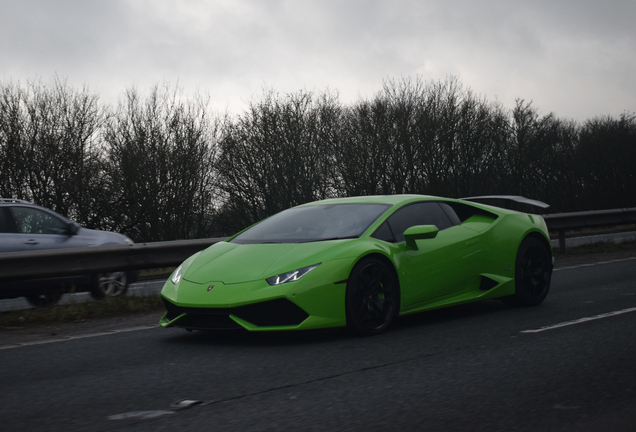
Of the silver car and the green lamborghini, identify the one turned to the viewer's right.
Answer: the silver car

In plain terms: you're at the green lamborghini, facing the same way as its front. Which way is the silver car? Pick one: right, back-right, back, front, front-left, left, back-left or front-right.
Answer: right

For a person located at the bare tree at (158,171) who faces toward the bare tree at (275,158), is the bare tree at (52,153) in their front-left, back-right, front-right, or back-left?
back-left

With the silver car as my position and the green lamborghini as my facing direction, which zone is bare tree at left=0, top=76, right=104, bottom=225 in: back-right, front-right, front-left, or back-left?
back-left

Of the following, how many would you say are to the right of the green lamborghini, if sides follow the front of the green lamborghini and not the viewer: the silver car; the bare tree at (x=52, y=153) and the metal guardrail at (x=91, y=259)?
3

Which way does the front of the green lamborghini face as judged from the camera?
facing the viewer and to the left of the viewer

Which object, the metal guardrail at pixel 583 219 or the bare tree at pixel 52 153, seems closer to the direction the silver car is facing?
the metal guardrail

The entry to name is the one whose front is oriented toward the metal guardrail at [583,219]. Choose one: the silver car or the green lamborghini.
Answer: the silver car

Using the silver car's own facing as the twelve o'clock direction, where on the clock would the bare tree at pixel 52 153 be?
The bare tree is roughly at 9 o'clock from the silver car.

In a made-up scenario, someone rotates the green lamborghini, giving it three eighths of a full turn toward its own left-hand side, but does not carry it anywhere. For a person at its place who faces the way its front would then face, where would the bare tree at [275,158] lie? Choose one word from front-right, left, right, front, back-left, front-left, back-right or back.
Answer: left

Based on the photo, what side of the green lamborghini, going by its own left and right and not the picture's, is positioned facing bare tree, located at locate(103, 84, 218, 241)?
right

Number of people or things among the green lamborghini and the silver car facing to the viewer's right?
1

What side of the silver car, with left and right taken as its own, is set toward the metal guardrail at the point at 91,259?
right

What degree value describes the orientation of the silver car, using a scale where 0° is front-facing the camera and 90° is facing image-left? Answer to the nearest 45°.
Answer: approximately 270°

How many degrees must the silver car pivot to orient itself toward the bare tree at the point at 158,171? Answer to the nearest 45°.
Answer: approximately 90° to its left

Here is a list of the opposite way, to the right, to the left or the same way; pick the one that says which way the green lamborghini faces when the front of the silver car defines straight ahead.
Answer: the opposite way

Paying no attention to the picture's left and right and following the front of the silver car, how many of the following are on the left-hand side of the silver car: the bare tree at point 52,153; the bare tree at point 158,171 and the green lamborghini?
2
